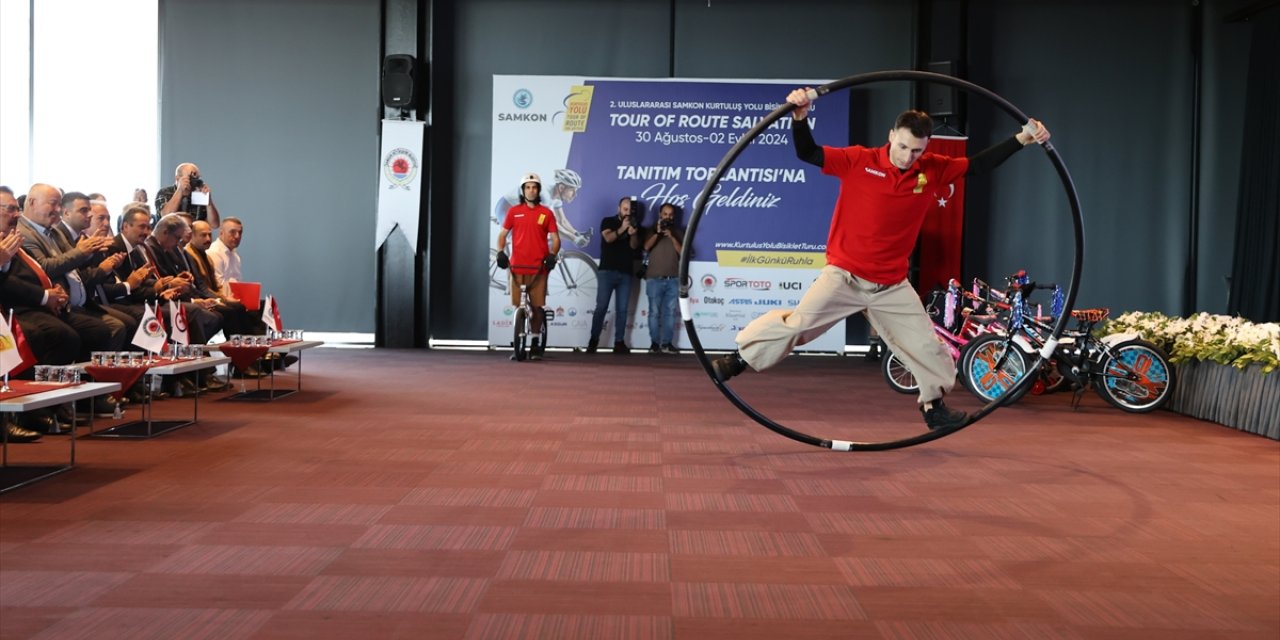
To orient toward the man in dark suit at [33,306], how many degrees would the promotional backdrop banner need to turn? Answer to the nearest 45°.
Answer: approximately 45° to its right

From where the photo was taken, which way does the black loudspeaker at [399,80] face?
toward the camera

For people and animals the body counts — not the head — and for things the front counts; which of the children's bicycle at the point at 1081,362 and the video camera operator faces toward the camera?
the video camera operator

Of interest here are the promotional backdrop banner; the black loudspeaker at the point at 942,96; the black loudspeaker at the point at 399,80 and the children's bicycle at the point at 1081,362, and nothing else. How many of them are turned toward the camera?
3

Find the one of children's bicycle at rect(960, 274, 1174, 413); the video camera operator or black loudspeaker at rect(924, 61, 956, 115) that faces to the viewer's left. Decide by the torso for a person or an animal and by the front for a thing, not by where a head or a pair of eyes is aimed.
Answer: the children's bicycle

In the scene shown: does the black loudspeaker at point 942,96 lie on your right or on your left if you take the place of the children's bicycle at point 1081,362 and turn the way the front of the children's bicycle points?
on your right

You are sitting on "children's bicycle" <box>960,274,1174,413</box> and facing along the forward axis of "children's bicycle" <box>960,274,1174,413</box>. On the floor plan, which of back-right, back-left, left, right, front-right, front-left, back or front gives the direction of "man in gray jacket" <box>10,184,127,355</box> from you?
front-left

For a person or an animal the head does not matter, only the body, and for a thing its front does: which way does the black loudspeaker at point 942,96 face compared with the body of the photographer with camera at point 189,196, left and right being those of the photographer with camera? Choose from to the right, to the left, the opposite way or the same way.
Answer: to the right

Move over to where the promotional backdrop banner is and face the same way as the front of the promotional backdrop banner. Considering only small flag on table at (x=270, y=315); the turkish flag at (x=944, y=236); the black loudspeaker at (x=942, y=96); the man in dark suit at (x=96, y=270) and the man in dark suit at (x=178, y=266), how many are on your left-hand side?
2

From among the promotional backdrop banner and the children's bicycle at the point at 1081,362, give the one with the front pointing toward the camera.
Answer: the promotional backdrop banner

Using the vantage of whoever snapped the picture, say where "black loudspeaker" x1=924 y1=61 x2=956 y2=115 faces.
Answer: facing the viewer

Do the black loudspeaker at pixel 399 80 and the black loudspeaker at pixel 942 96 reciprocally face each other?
no

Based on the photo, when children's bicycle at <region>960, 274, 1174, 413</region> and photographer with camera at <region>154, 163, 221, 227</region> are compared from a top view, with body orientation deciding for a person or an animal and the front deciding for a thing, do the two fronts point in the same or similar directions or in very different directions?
very different directions

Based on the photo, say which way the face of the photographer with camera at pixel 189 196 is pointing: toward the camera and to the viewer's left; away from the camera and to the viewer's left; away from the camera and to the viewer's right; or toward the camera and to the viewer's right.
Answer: toward the camera and to the viewer's right

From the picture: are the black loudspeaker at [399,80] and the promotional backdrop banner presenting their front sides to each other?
no

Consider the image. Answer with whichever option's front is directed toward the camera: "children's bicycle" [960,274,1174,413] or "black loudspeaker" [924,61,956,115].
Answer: the black loudspeaker

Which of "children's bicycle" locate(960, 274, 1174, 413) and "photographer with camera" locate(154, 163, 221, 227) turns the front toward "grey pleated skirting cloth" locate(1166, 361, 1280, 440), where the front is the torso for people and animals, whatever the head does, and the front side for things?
the photographer with camera

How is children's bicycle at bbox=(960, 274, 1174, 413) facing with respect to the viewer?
to the viewer's left

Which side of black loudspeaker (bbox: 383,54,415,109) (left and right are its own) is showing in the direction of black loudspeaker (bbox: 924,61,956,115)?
left

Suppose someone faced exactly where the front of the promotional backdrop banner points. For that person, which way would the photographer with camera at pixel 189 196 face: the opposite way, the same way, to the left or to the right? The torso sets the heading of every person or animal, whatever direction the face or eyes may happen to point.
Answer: to the left

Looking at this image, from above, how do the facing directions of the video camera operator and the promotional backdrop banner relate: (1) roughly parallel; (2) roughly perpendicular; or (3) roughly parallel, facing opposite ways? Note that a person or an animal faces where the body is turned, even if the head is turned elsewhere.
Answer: roughly parallel

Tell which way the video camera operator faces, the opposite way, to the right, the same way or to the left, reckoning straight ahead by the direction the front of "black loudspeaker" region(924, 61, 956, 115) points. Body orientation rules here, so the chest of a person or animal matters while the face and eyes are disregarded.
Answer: the same way

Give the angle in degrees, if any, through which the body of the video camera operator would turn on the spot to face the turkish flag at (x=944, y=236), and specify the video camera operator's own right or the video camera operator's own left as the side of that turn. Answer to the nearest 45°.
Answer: approximately 90° to the video camera operator's own left
